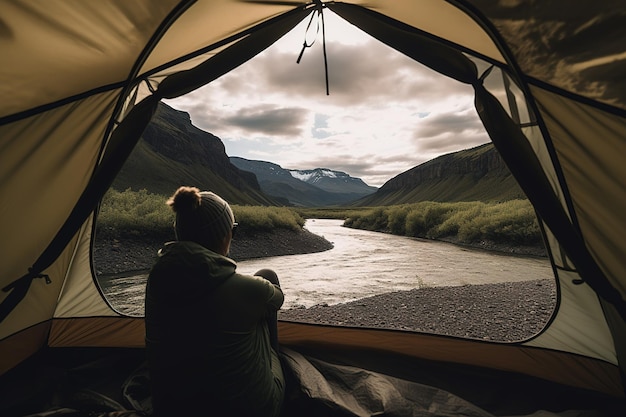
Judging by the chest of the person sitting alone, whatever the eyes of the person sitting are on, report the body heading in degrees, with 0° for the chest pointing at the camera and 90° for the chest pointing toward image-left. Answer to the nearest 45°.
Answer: approximately 225°

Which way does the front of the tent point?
away from the camera
